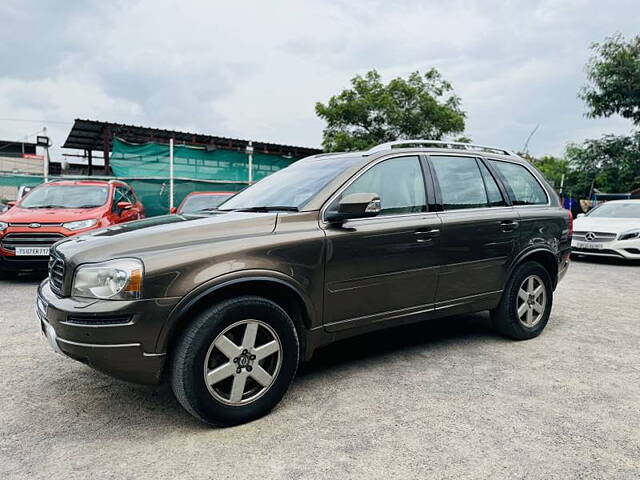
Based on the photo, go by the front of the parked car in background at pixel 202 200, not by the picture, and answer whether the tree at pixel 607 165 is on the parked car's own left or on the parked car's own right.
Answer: on the parked car's own left

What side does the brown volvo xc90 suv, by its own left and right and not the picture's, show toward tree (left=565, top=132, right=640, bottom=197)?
back

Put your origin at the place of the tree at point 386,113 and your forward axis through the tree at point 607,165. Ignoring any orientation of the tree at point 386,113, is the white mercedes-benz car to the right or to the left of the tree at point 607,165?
right

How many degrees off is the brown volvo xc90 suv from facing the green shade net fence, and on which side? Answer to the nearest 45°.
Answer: approximately 135° to its right

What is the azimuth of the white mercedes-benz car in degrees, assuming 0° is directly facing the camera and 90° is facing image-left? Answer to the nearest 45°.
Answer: approximately 45°

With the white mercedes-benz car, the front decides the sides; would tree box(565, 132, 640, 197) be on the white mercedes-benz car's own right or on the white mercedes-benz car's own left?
on the white mercedes-benz car's own right

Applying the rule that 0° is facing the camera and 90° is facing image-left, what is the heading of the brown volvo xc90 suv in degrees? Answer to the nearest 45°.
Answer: approximately 45°

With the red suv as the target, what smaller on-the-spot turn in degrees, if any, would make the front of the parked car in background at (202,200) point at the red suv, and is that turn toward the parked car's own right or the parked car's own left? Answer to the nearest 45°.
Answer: approximately 45° to the parked car's own right

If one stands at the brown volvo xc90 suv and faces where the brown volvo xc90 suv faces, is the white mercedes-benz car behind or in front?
behind

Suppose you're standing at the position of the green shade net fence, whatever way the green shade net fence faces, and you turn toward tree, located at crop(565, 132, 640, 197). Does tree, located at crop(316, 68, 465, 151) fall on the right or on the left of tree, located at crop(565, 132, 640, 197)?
left
